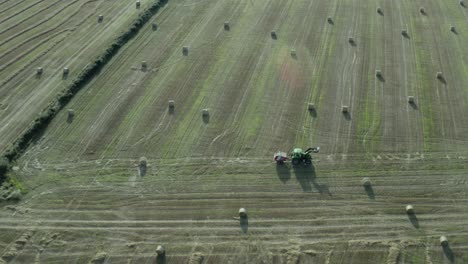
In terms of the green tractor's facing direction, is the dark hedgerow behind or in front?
behind

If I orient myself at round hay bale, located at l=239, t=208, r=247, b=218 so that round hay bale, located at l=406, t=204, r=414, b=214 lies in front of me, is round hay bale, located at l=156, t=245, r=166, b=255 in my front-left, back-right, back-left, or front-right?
back-right

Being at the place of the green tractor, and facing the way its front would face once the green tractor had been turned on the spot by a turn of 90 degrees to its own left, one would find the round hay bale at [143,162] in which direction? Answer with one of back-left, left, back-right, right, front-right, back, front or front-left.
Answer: left

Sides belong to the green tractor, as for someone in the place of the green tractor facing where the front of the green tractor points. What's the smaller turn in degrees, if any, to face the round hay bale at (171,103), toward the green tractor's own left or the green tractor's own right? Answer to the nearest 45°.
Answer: approximately 135° to the green tractor's own left

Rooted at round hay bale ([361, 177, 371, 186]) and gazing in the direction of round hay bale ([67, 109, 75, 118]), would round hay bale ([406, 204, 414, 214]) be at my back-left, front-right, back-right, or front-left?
back-left

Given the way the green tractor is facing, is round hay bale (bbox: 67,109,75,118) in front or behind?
behind

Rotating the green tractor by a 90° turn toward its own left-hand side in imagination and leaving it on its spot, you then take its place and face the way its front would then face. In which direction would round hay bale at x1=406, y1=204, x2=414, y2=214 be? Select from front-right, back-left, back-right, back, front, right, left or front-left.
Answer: back-right

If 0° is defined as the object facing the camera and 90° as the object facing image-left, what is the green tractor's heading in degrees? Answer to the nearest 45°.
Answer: approximately 270°

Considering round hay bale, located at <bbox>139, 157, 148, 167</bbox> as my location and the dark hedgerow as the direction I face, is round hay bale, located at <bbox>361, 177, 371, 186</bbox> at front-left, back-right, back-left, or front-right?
back-right

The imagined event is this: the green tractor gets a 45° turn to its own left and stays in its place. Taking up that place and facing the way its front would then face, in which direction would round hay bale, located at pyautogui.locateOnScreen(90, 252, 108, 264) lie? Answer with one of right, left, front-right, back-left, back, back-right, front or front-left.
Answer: back

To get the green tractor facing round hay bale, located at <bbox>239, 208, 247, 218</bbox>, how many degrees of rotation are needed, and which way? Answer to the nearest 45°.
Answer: approximately 135° to its right

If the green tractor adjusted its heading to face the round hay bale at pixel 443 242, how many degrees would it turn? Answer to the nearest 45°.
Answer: approximately 45° to its right

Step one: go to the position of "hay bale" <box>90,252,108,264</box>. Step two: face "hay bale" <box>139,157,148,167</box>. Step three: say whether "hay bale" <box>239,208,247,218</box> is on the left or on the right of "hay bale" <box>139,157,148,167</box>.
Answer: right
